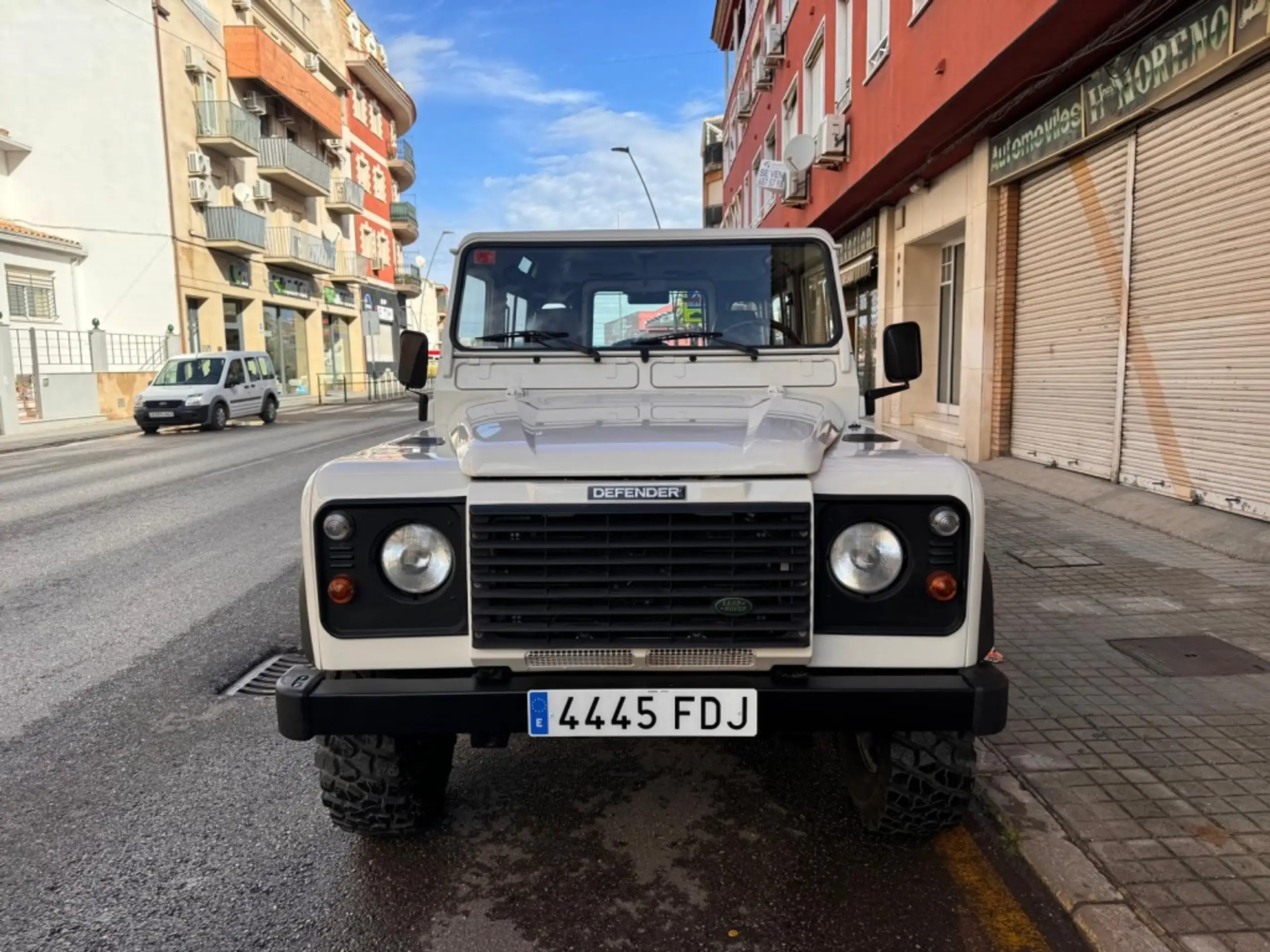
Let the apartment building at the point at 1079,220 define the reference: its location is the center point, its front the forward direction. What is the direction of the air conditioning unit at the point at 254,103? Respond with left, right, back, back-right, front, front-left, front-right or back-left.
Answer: right

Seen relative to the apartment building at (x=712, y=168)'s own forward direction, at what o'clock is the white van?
The white van is roughly at 11 o'clock from the apartment building.

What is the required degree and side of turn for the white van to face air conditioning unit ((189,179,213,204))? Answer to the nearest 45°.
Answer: approximately 135° to its right

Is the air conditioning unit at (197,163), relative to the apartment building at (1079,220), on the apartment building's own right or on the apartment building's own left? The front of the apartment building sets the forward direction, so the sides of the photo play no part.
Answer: on the apartment building's own right

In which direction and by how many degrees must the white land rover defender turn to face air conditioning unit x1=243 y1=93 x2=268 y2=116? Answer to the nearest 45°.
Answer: approximately 135° to its right

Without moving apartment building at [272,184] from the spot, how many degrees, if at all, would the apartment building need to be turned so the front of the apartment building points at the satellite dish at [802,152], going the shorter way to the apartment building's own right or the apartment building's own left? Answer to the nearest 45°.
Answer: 0° — it already faces it

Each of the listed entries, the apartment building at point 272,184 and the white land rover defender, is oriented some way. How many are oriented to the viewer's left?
0

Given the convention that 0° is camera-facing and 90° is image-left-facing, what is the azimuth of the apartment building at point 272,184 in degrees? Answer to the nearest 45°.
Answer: approximately 315°

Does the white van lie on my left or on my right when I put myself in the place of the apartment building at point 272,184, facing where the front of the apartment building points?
on my right

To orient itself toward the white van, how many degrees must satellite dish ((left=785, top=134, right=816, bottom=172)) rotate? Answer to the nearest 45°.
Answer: approximately 45° to its right

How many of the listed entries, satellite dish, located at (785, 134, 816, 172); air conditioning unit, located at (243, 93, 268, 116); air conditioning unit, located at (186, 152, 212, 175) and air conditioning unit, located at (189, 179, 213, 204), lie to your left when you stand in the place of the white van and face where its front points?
1

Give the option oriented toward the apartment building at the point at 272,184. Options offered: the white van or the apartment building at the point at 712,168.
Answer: the apartment building at the point at 712,168

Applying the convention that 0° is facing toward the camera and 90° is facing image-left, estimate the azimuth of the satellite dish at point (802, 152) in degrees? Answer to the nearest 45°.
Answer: approximately 45°

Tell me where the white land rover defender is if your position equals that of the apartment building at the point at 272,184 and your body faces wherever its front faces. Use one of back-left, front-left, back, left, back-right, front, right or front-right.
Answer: front-right

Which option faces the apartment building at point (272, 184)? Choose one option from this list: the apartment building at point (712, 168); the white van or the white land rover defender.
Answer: the apartment building at point (712, 168)
